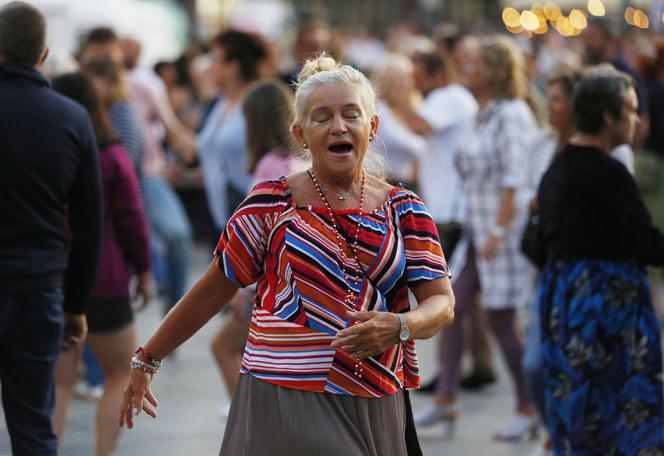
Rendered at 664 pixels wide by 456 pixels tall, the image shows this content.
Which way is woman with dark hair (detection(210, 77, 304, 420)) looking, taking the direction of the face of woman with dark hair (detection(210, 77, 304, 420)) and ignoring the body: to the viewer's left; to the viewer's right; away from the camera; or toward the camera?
away from the camera

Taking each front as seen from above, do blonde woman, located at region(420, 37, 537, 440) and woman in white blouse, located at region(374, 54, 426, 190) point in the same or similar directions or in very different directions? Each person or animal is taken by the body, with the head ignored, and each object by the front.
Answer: very different directions

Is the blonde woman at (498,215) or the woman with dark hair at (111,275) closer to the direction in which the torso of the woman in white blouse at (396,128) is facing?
the blonde woman

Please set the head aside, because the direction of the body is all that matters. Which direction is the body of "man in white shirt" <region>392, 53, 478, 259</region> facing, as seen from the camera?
to the viewer's left

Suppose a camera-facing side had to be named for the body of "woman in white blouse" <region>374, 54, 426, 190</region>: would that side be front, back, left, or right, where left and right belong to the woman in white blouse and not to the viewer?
right

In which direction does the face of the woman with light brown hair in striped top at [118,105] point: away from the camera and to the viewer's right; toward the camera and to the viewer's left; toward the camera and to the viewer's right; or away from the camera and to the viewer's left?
away from the camera and to the viewer's right

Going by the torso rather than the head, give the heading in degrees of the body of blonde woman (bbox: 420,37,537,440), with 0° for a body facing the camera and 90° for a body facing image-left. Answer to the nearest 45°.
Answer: approximately 90°

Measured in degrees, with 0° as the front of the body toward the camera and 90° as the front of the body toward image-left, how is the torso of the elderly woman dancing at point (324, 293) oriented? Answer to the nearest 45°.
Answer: approximately 0°

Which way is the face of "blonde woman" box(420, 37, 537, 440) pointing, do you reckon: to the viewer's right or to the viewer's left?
to the viewer's left

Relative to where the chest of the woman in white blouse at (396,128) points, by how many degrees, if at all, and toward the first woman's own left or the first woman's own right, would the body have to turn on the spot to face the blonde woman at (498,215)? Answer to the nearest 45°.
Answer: approximately 45° to the first woman's own right

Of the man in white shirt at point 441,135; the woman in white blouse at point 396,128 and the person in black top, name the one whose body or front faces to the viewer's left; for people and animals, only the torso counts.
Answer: the man in white shirt
